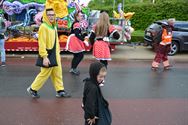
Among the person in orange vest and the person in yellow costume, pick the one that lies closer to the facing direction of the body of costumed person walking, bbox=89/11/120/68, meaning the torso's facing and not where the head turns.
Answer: the person in orange vest

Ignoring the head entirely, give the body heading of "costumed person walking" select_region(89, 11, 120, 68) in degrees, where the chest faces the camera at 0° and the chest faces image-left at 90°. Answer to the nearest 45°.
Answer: approximately 180°

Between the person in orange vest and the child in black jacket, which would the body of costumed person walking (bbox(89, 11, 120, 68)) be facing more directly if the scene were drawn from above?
the person in orange vest

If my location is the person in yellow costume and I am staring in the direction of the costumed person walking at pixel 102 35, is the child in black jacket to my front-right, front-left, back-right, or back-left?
back-right

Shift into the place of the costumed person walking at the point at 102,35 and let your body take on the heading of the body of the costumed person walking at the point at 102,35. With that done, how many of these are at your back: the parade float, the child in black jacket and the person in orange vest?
1

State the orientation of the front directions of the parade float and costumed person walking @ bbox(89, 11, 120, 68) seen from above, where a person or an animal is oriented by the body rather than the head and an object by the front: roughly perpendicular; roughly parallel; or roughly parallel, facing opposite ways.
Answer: roughly perpendicular

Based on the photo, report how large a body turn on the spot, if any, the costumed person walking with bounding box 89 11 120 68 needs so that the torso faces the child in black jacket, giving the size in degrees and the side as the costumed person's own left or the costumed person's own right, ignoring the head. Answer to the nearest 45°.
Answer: approximately 180°

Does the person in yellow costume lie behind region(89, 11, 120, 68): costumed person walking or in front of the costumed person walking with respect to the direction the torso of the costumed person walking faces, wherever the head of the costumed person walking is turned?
behind
